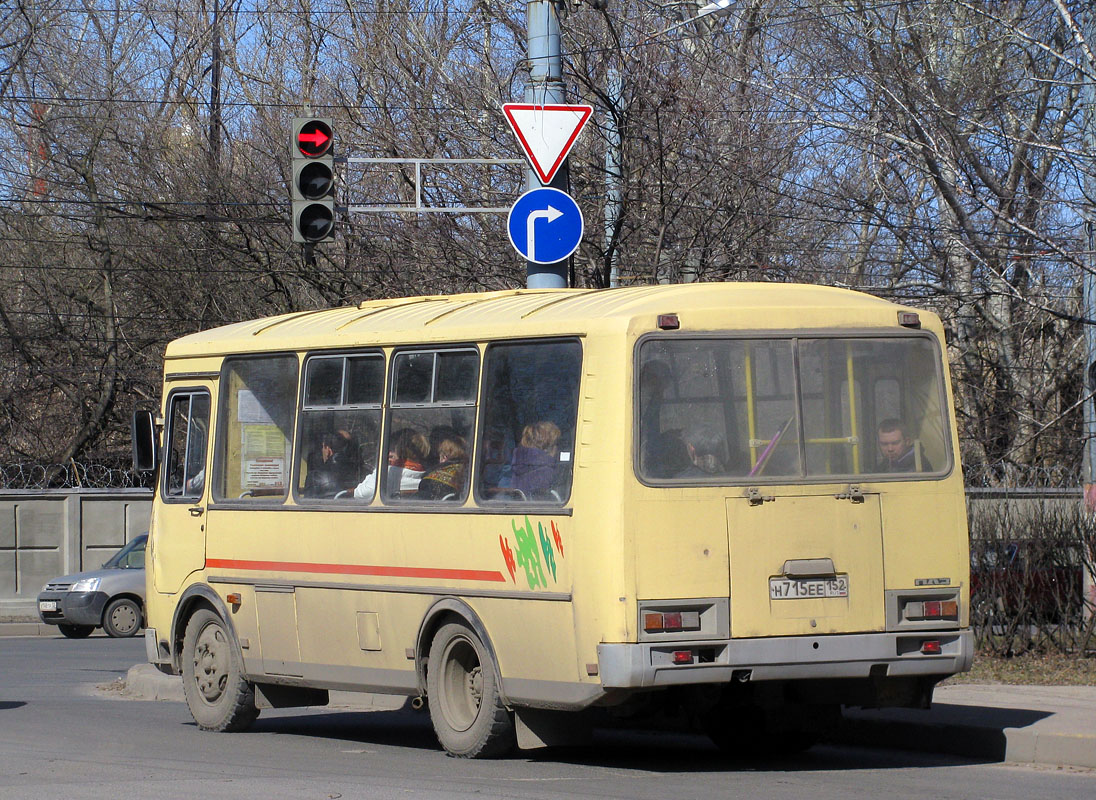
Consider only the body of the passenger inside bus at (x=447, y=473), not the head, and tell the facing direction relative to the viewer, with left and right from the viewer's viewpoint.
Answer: facing away from the viewer and to the left of the viewer

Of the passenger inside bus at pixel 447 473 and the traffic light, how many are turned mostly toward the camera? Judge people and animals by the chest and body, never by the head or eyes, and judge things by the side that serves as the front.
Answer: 1

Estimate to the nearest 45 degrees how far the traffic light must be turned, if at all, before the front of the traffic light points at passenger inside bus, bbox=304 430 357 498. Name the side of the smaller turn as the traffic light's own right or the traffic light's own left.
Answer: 0° — it already faces them

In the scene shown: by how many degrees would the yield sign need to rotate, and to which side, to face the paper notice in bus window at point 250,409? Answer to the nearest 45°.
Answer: approximately 45° to its right

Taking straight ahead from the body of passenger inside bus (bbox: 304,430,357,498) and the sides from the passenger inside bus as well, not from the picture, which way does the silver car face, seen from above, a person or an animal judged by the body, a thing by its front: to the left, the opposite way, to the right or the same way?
to the left

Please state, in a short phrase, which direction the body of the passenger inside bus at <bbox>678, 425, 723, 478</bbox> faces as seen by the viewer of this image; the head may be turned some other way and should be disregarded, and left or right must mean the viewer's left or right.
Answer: facing away from the viewer and to the left of the viewer

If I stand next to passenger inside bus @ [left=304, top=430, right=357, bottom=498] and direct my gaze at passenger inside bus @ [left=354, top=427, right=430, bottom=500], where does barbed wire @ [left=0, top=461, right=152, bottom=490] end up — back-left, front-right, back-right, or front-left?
back-left

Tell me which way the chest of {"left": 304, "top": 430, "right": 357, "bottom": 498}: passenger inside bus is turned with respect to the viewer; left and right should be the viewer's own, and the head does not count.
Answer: facing away from the viewer and to the left of the viewer

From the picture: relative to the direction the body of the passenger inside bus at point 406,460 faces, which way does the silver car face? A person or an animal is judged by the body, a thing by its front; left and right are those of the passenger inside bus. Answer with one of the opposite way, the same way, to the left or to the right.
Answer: to the left

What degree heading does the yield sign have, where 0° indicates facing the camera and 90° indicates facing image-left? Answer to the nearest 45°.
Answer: approximately 0°
